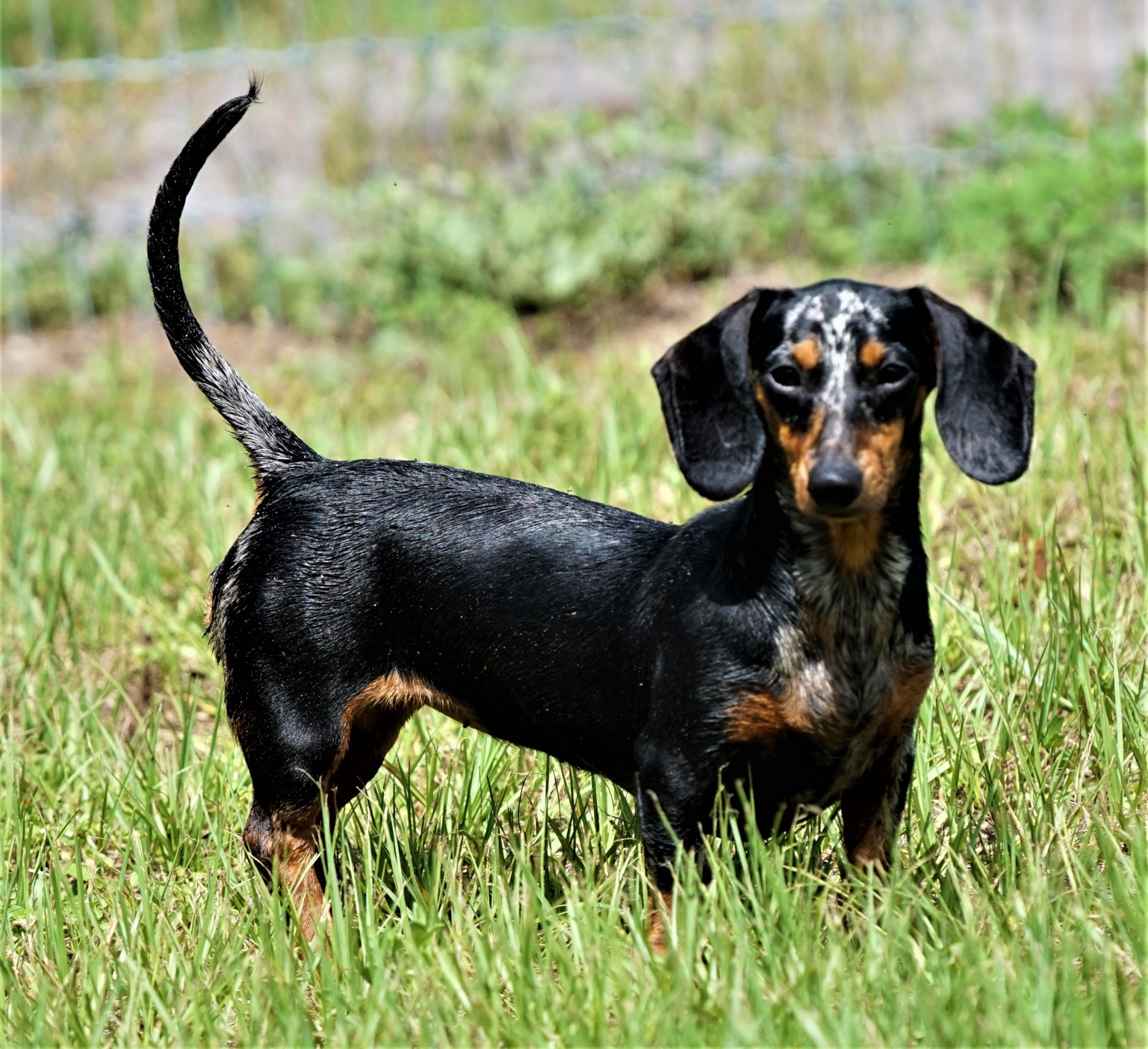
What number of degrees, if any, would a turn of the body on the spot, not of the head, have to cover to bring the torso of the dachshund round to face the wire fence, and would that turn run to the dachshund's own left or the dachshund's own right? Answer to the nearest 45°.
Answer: approximately 135° to the dachshund's own left
